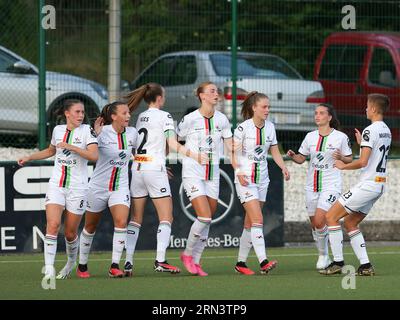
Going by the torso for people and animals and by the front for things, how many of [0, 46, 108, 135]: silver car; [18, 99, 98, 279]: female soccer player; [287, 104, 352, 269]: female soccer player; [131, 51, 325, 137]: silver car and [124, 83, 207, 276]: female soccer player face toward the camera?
2

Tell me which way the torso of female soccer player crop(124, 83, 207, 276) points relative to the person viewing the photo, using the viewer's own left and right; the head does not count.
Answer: facing away from the viewer and to the right of the viewer

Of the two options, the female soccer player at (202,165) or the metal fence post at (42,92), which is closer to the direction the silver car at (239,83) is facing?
the metal fence post

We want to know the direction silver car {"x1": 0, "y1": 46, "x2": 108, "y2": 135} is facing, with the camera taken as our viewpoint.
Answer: facing to the right of the viewer

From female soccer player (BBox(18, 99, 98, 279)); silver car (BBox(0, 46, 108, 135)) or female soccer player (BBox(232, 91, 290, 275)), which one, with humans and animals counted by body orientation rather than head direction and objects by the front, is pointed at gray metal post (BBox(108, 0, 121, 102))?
the silver car
